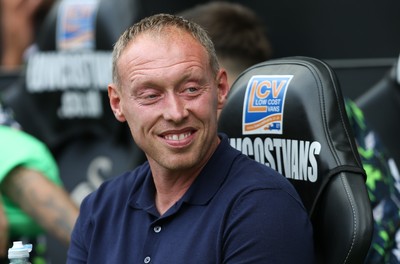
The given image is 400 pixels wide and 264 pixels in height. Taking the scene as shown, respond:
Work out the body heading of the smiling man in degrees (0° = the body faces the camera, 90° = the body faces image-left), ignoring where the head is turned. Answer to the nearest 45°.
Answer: approximately 45°

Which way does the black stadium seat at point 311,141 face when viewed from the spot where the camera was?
facing the viewer and to the left of the viewer

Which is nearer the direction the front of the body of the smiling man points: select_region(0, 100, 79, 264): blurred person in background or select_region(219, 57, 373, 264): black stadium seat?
the blurred person in background

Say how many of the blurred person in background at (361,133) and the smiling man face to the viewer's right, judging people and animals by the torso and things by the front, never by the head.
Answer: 0

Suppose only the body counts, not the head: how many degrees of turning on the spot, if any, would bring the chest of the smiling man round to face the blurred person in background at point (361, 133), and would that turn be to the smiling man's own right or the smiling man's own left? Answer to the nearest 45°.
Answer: approximately 180°

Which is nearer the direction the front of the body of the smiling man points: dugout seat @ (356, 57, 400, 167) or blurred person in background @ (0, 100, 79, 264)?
the blurred person in background

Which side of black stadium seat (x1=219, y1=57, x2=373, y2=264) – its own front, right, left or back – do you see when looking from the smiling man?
front
